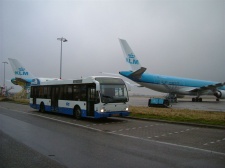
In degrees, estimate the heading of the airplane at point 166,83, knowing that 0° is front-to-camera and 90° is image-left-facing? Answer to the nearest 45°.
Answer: approximately 225°

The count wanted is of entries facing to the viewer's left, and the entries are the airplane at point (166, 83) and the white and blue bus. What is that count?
0

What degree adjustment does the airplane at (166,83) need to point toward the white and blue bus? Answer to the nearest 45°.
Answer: approximately 135° to its right

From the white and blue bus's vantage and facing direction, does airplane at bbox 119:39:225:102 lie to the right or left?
on its left
